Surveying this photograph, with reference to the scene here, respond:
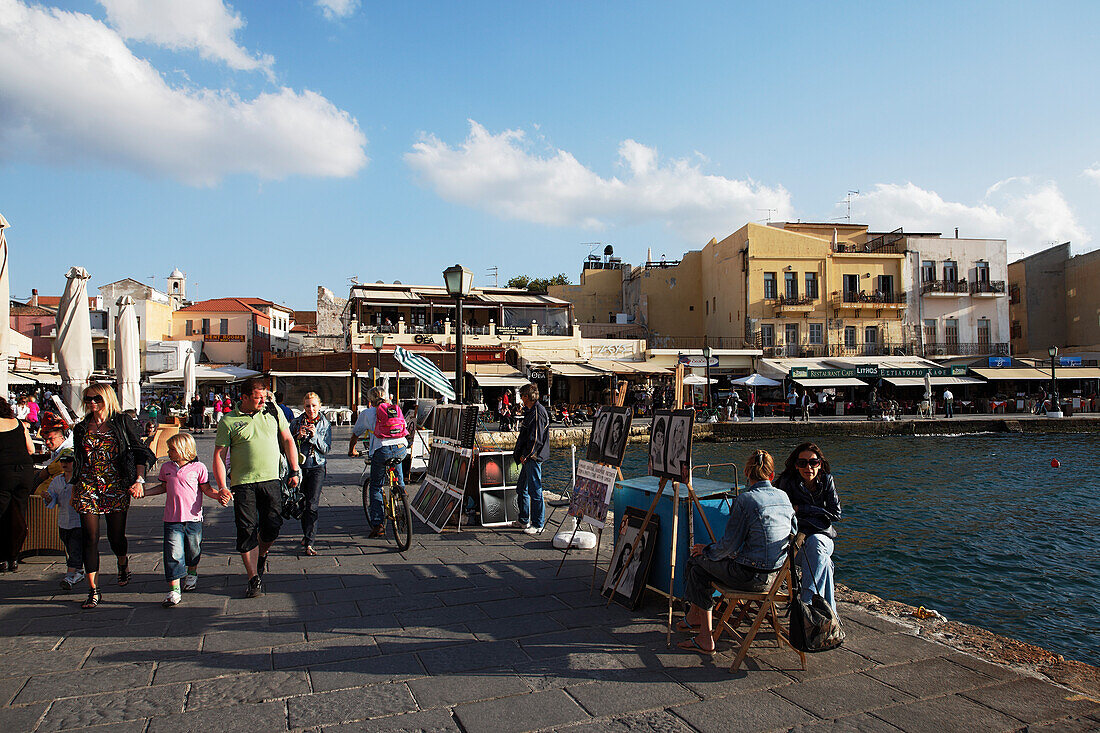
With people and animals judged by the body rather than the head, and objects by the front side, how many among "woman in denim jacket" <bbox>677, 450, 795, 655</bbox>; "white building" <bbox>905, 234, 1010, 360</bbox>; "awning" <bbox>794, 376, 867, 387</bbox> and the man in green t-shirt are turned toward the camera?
3

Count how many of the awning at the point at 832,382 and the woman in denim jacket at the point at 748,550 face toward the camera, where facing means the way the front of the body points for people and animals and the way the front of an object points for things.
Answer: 1

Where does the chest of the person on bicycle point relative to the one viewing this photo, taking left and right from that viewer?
facing away from the viewer and to the left of the viewer

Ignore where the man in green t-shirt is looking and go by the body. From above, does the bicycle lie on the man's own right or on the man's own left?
on the man's own left

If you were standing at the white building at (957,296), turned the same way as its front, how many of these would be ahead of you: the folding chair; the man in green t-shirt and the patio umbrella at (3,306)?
3

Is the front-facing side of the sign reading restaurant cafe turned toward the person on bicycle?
yes
